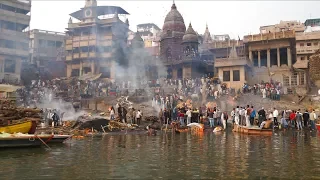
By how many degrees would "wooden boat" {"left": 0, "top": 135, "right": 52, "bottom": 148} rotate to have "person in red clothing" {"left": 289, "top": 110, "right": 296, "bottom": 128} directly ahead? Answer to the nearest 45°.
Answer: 0° — it already faces them

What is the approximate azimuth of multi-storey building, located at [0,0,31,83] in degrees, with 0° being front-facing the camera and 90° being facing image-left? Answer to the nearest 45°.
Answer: approximately 315°

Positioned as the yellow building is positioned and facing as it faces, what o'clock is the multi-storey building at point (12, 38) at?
The multi-storey building is roughly at 3 o'clock from the yellow building.

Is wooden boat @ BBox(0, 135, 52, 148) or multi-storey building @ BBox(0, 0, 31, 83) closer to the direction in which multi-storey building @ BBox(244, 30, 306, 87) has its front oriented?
the wooden boat
